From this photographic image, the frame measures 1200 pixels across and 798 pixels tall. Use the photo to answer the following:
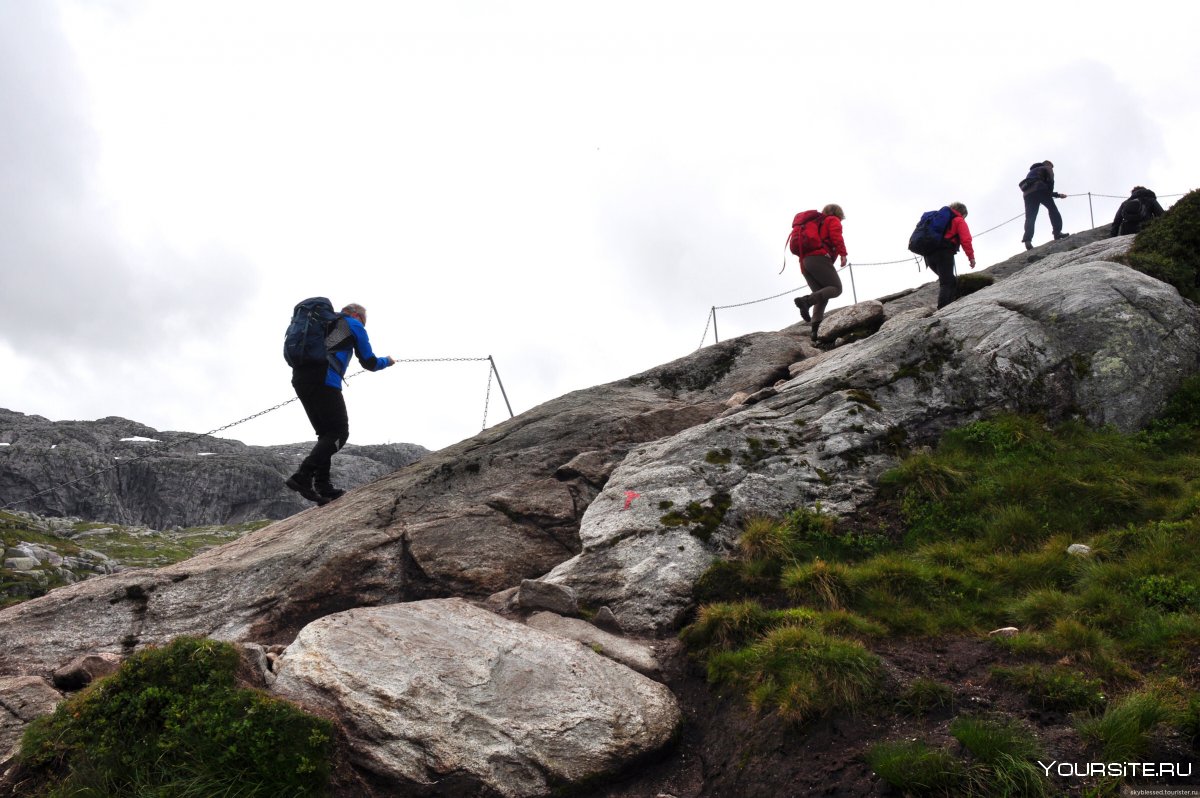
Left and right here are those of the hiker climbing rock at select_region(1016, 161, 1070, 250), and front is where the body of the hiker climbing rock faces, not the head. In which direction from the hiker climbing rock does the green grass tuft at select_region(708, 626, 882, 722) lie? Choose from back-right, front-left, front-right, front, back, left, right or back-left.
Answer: back-right

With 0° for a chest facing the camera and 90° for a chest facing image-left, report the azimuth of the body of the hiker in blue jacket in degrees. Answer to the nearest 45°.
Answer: approximately 270°

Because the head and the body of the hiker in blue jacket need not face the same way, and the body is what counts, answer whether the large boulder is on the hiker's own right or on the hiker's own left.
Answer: on the hiker's own right

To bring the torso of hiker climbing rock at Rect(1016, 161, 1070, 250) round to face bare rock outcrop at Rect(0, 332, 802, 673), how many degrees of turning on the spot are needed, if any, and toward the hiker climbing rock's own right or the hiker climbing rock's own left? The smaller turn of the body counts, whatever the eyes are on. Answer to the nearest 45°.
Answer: approximately 180°

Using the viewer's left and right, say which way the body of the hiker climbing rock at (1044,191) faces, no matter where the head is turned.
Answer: facing away from the viewer and to the right of the viewer

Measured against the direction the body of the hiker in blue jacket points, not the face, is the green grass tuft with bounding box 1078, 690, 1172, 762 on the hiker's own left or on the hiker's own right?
on the hiker's own right

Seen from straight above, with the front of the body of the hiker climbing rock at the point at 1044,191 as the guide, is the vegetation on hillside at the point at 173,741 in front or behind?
behind

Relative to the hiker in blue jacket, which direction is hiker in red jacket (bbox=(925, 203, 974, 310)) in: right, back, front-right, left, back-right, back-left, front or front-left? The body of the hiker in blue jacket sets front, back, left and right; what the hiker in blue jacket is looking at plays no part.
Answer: front

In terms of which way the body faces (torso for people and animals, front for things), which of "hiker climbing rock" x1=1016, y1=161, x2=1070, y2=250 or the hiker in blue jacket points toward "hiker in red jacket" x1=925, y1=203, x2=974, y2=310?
the hiker in blue jacket

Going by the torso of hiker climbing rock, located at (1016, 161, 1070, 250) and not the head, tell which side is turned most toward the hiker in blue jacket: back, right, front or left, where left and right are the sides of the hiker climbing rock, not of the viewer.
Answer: back

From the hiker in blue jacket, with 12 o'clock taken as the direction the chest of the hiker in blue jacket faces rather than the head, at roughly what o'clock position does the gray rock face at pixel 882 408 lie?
The gray rock face is roughly at 1 o'clock from the hiker in blue jacket.

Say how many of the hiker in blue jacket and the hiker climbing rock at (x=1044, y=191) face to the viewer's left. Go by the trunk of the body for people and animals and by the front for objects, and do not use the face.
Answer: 0

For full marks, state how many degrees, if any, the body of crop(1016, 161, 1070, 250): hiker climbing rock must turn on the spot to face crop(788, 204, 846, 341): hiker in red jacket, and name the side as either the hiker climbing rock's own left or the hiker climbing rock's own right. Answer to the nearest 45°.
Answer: approximately 135° to the hiker climbing rock's own right

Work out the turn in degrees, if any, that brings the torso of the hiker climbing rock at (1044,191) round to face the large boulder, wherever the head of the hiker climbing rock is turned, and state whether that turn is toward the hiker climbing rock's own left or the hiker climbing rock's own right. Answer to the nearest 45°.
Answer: approximately 135° to the hiker climbing rock's own right

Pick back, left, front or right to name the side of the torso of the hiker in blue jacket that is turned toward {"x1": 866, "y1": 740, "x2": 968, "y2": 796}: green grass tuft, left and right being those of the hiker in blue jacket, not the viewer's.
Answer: right

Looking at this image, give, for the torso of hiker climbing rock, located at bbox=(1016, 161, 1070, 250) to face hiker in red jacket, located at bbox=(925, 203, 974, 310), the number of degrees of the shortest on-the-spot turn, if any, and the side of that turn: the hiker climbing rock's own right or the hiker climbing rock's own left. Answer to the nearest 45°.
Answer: approximately 135° to the hiker climbing rock's own right

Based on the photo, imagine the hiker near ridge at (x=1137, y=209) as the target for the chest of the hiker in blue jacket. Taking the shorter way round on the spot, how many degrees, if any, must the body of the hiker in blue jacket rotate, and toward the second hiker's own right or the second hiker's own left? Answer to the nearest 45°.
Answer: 0° — they already face them
